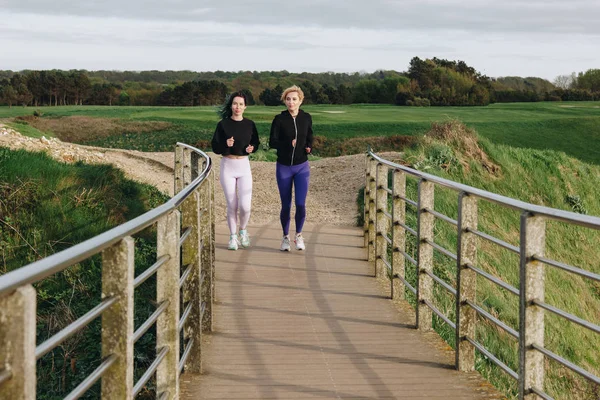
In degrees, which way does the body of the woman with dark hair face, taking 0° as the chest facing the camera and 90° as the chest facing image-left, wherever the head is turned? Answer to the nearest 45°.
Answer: approximately 0°

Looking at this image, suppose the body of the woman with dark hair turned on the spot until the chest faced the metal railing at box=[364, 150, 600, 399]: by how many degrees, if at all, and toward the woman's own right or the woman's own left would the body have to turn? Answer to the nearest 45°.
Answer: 0° — they already face it
